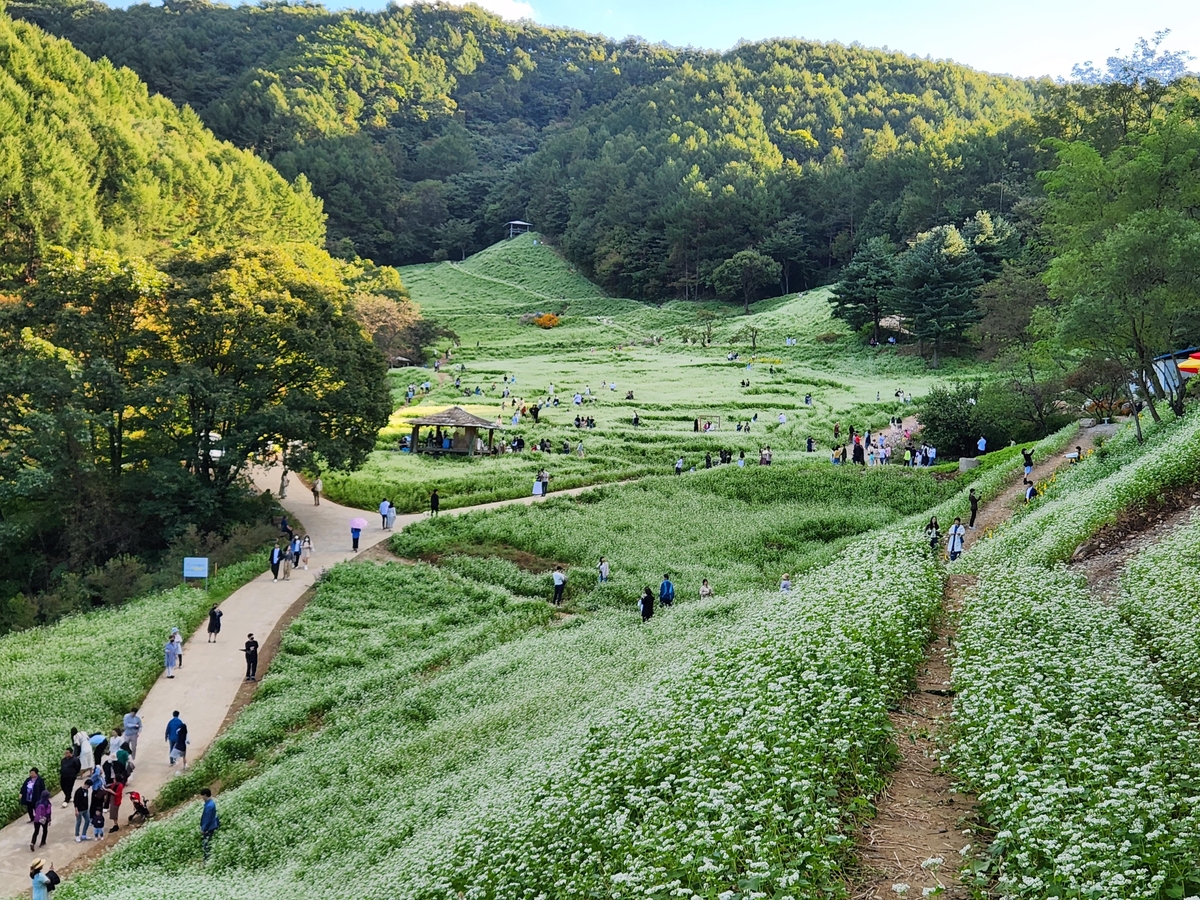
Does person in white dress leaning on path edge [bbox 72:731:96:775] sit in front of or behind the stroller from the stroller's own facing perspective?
behind

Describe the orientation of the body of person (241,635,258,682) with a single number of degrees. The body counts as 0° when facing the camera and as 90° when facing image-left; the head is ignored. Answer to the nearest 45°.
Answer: approximately 0°

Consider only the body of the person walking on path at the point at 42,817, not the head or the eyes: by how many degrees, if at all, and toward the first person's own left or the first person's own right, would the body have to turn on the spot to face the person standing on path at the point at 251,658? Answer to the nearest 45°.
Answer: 0° — they already face them

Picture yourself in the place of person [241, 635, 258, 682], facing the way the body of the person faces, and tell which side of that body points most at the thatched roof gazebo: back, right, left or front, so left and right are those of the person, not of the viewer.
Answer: back
